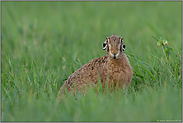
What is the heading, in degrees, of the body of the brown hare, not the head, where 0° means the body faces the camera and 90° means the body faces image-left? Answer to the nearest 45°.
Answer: approximately 315°
